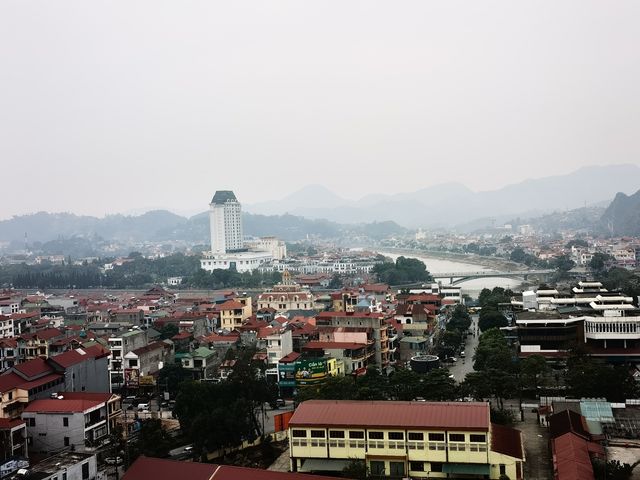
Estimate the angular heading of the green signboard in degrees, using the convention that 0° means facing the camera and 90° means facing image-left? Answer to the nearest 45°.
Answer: approximately 0°

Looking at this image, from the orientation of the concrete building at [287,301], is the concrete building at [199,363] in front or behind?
in front

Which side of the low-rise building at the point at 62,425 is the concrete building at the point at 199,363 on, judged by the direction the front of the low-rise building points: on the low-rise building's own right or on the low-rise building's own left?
on the low-rise building's own left

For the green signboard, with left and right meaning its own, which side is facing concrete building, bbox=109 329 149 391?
right

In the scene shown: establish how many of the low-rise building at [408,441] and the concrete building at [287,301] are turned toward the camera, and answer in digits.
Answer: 2

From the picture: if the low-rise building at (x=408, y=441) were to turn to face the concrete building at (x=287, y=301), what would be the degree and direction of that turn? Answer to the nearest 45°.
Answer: approximately 180°

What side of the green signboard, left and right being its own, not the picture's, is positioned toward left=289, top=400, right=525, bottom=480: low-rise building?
front

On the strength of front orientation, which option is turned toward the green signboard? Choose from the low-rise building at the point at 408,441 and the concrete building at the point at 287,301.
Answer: the concrete building

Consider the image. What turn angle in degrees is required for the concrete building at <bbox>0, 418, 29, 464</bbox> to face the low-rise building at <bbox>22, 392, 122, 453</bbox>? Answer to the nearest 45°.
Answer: approximately 45° to its left
